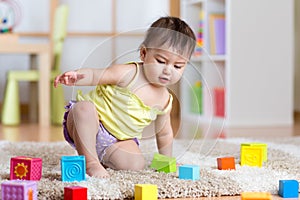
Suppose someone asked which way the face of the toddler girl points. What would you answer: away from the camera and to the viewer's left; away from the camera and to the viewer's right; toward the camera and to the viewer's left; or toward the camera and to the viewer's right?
toward the camera and to the viewer's right

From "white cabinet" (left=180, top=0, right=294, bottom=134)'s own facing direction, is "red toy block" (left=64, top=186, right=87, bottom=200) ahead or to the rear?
ahead

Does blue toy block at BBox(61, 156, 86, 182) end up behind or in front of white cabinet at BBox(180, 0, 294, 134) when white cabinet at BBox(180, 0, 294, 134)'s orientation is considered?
in front

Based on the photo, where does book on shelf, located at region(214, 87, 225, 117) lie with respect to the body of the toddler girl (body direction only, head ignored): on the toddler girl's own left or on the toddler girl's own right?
on the toddler girl's own left

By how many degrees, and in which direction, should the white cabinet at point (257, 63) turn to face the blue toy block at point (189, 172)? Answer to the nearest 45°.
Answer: approximately 45° to its left

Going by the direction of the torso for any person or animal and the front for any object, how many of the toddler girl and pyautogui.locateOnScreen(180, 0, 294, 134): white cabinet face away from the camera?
0

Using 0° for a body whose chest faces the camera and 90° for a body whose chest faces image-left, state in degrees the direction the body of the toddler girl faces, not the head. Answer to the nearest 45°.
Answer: approximately 315°
